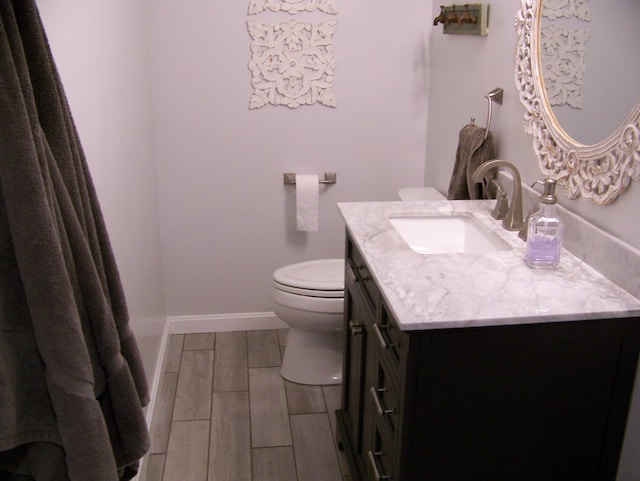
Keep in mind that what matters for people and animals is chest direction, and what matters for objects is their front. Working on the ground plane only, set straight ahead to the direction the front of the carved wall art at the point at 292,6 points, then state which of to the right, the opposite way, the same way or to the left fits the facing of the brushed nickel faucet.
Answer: to the right

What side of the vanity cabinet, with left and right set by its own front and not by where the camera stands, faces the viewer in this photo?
left

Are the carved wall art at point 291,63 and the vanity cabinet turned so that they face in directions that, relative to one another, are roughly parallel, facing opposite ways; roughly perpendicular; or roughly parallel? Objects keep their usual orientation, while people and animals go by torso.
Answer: roughly perpendicular

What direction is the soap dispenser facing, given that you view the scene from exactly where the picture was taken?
facing to the left of the viewer

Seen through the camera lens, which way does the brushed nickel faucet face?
facing to the left of the viewer

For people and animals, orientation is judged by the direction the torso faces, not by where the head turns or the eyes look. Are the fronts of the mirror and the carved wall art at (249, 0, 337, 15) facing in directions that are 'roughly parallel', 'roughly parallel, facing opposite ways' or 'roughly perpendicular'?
roughly perpendicular

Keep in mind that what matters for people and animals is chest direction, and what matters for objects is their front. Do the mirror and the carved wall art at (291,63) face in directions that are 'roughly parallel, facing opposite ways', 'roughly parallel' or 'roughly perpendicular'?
roughly perpendicular

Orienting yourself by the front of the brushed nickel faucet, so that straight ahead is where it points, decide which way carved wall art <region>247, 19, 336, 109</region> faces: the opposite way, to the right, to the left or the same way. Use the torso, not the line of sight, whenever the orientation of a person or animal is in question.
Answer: to the left

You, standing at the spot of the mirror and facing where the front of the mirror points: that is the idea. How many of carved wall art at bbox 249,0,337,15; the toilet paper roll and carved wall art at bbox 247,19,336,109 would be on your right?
3
